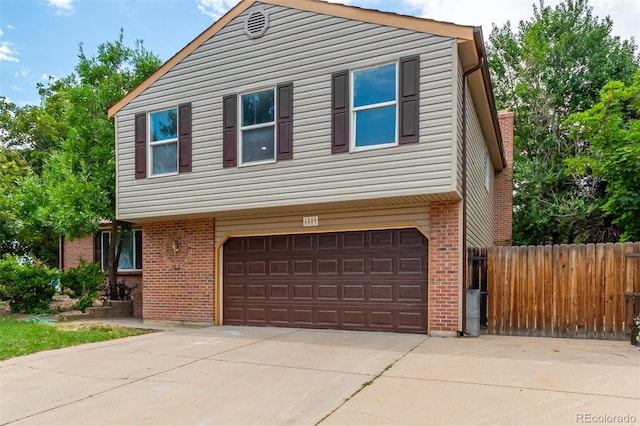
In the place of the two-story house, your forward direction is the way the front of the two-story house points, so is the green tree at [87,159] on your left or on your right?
on your right

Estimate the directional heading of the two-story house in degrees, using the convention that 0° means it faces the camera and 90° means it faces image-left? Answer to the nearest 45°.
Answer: approximately 45°

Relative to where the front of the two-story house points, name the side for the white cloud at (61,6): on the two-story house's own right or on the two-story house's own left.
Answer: on the two-story house's own right

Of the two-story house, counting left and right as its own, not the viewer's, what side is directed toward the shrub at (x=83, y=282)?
right

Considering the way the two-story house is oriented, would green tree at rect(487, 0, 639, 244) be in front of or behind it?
behind

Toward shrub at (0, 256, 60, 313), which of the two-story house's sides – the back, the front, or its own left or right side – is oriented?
right
